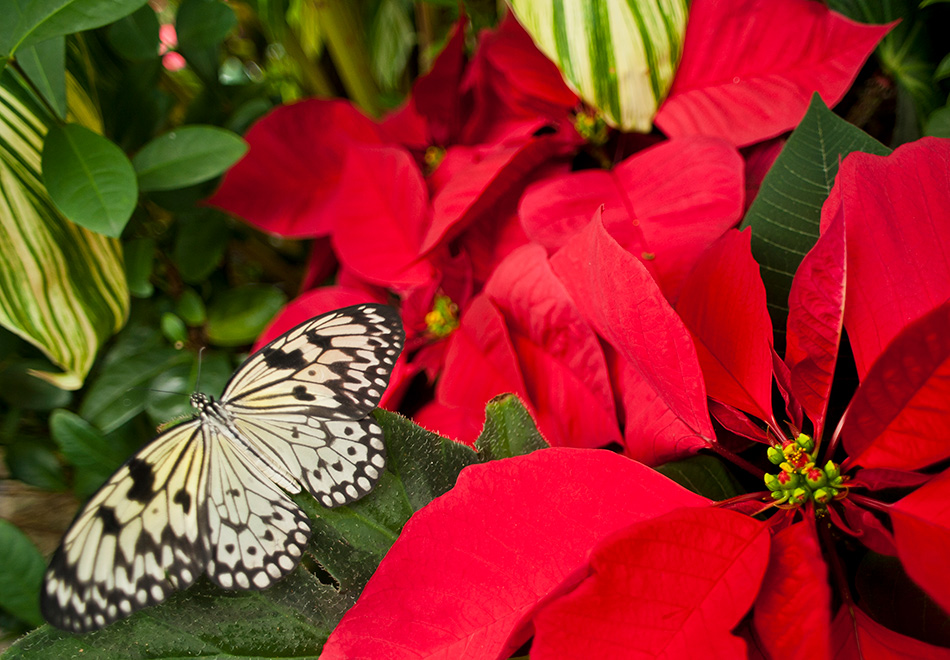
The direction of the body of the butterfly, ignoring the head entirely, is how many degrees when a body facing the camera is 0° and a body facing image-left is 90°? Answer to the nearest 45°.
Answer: approximately 135°
